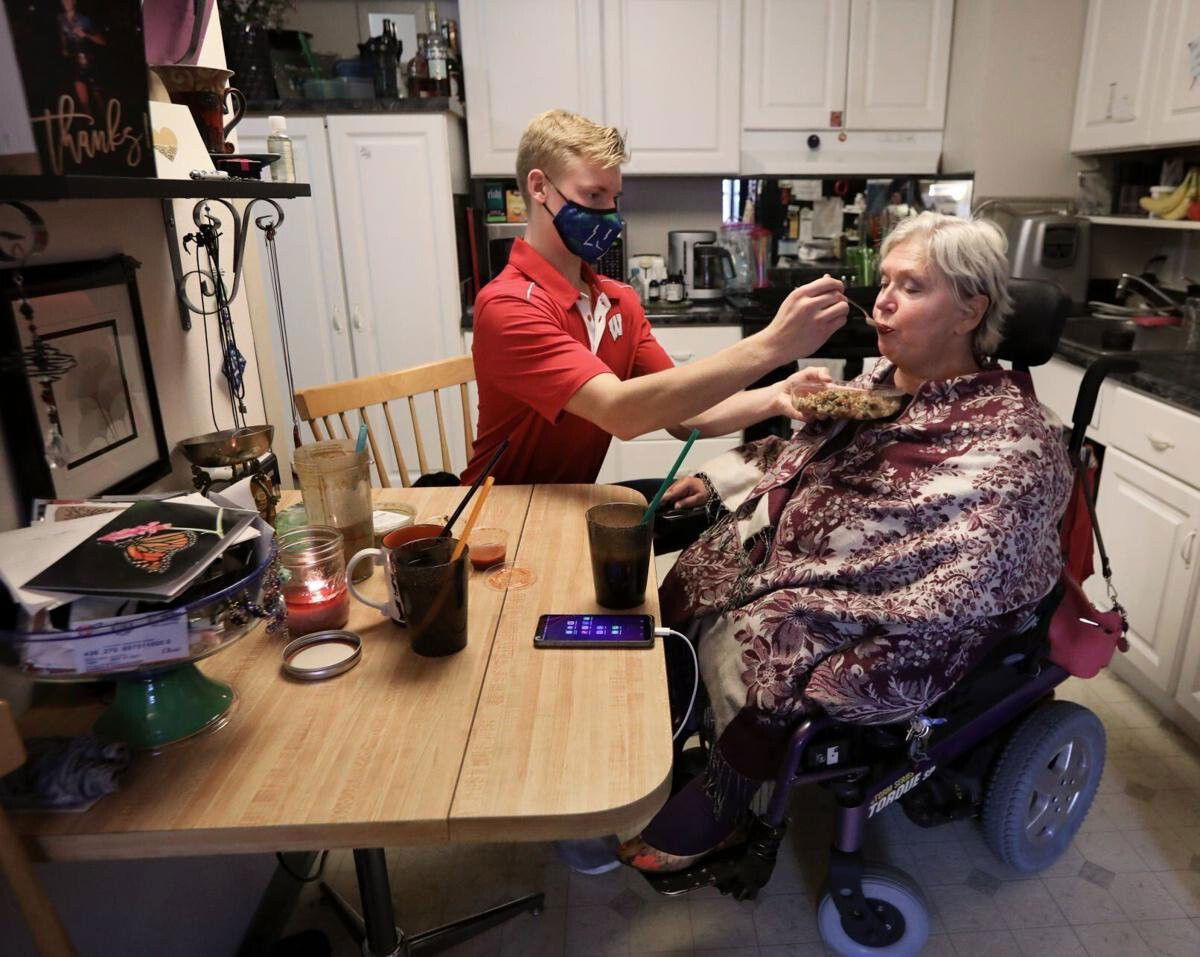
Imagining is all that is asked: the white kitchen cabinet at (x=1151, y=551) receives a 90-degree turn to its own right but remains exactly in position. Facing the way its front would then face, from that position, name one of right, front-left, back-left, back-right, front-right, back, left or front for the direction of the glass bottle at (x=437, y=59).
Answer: front-left

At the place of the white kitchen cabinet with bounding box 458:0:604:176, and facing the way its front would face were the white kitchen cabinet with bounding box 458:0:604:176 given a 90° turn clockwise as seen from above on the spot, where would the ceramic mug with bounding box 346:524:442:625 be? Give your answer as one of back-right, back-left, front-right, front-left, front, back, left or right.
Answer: left

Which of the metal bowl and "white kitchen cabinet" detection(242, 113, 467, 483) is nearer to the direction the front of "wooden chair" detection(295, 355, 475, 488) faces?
the metal bowl

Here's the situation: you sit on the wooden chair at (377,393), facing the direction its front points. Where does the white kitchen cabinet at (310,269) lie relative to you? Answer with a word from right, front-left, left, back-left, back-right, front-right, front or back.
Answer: back-left

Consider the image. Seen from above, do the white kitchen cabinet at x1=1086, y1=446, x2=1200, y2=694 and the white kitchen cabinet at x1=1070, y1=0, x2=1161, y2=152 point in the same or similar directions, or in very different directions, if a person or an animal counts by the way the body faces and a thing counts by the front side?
same or similar directions

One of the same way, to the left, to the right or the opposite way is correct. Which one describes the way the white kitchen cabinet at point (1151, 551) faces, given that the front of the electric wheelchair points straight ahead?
the same way

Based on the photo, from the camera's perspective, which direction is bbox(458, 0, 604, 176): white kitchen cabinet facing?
toward the camera

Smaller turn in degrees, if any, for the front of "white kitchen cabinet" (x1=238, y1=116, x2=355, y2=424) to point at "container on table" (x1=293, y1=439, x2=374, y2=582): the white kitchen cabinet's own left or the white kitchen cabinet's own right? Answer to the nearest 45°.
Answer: approximately 45° to the white kitchen cabinet's own right

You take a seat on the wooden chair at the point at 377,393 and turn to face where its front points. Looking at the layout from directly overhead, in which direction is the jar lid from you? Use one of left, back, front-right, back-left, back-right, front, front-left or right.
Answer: front-right

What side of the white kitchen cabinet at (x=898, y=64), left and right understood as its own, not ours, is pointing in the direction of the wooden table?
front

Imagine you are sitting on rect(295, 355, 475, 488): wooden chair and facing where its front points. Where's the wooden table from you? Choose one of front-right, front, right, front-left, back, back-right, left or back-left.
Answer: front-right

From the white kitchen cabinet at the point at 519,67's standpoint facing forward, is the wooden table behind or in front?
in front

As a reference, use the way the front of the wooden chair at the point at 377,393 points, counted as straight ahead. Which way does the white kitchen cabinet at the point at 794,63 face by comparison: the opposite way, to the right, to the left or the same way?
to the right

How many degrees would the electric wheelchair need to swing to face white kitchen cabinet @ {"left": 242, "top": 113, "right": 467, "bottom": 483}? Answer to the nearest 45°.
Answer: approximately 90° to its right

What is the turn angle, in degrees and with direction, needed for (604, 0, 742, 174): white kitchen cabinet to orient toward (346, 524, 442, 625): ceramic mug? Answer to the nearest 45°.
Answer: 0° — it already faces it

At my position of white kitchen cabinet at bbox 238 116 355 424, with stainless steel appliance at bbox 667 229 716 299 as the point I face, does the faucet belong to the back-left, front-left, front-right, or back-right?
front-right

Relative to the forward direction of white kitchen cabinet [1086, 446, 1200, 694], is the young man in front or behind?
in front

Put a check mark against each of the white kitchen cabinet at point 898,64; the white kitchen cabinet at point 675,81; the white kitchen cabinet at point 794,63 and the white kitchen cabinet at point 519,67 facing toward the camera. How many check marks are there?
4

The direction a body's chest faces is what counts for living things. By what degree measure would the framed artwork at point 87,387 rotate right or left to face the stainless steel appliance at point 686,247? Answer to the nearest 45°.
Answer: approximately 90° to its left
